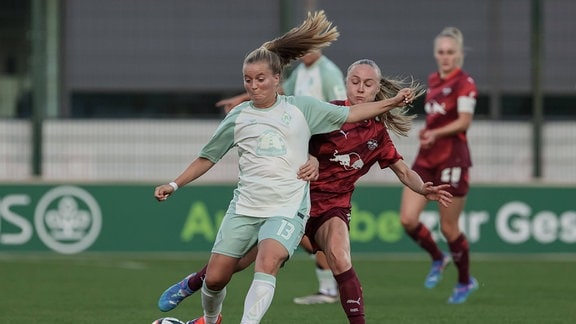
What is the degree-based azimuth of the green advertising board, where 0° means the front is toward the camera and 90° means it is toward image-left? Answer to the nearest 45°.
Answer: approximately 0°
